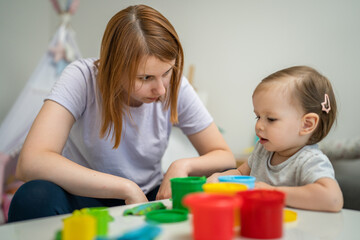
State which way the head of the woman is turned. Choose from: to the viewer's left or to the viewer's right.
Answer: to the viewer's right

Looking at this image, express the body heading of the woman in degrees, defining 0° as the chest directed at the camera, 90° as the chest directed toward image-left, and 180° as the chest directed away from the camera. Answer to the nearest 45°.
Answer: approximately 315°

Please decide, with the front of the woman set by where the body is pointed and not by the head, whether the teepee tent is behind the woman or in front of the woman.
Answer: behind
